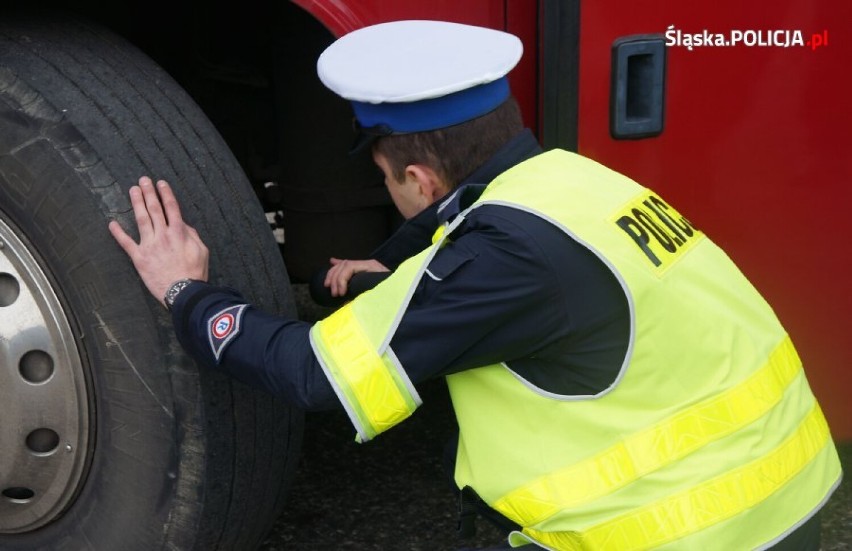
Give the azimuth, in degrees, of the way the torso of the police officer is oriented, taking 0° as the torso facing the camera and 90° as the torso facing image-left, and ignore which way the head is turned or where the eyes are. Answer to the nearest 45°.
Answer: approximately 135°

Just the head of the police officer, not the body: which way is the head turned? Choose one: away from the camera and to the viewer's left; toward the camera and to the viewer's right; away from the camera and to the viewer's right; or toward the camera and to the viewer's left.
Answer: away from the camera and to the viewer's left
